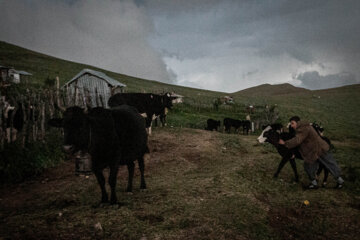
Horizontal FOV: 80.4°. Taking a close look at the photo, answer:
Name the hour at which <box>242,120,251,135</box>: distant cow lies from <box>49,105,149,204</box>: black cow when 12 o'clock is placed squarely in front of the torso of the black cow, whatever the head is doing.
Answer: The distant cow is roughly at 6 o'clock from the black cow.

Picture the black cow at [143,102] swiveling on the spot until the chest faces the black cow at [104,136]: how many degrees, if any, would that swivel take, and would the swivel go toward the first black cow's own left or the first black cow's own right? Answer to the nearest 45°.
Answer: approximately 90° to the first black cow's own right

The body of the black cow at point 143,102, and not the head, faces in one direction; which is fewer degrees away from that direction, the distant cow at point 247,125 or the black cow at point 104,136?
the distant cow

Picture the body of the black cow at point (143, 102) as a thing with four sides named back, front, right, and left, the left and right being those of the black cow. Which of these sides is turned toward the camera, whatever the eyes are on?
right

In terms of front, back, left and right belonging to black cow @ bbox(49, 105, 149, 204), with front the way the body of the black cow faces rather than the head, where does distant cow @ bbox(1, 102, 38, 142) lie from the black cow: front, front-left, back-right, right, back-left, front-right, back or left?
right

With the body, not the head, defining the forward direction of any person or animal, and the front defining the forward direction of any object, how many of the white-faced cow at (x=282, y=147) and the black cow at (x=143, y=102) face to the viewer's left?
1

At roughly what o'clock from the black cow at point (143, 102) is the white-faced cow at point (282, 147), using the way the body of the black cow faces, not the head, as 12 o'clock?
The white-faced cow is roughly at 2 o'clock from the black cow.

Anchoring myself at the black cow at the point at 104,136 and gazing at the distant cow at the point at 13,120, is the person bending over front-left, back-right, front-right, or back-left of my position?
back-right

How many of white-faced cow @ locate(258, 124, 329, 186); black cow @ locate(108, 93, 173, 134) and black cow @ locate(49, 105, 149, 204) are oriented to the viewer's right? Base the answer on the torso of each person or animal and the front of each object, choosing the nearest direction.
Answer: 1

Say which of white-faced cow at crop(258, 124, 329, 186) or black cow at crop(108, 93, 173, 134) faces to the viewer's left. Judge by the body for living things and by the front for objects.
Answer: the white-faced cow

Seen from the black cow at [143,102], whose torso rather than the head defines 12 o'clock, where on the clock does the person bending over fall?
The person bending over is roughly at 2 o'clock from the black cow.

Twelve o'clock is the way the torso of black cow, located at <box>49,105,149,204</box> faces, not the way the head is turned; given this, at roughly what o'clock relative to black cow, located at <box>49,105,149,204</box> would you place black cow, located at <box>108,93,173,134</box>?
black cow, located at <box>108,93,173,134</box> is roughly at 5 o'clock from black cow, located at <box>49,105,149,204</box>.

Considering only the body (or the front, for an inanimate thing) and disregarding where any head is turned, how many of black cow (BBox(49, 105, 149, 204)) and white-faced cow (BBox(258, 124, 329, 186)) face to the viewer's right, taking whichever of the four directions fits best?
0

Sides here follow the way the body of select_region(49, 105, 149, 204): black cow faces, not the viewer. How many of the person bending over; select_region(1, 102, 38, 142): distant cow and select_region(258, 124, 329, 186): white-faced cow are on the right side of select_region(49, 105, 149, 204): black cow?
1

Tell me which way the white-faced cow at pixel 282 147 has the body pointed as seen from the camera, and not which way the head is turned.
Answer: to the viewer's left

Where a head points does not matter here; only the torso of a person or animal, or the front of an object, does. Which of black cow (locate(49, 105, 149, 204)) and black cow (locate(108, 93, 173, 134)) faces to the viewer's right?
black cow (locate(108, 93, 173, 134))

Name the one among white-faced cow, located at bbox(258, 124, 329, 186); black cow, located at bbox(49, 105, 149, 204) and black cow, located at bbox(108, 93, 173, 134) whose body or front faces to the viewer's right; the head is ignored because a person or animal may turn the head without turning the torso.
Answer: black cow, located at bbox(108, 93, 173, 134)

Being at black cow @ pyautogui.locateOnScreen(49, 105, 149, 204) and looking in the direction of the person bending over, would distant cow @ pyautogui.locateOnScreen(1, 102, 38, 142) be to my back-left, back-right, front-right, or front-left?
back-left
